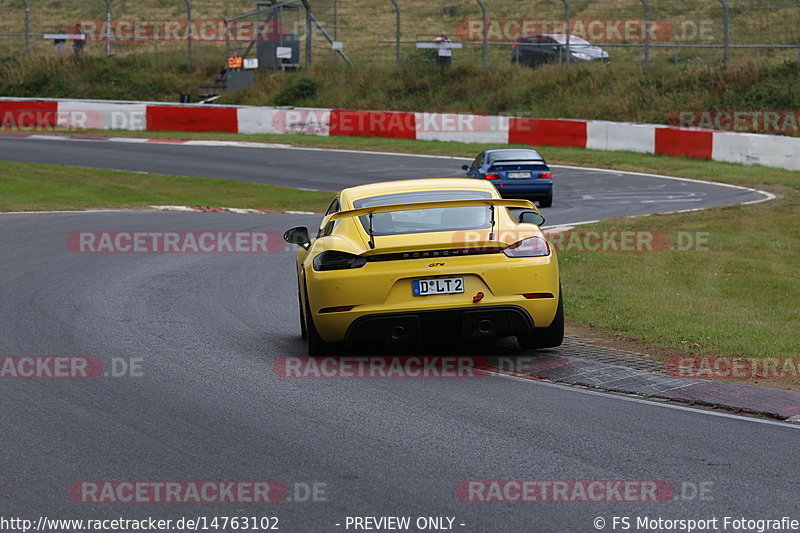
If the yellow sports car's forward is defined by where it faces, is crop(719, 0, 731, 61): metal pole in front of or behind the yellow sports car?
in front

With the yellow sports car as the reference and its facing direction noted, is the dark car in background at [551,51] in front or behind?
in front

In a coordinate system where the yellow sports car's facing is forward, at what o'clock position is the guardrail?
The guardrail is roughly at 12 o'clock from the yellow sports car.

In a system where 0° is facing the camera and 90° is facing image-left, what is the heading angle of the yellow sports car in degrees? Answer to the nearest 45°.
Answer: approximately 180°

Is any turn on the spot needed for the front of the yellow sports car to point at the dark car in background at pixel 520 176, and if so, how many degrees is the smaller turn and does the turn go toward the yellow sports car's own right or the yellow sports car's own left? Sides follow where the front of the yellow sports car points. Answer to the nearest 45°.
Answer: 0° — it already faces it

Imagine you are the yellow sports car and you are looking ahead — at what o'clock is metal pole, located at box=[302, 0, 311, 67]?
The metal pole is roughly at 12 o'clock from the yellow sports car.
